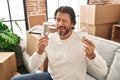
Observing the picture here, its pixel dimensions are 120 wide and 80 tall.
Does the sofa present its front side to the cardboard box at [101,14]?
no

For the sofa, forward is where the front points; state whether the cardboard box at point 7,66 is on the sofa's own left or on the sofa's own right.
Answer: on the sofa's own right

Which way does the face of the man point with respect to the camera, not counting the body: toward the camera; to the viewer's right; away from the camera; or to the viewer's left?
toward the camera

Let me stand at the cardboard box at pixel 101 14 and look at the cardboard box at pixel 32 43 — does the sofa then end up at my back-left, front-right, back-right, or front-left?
front-left

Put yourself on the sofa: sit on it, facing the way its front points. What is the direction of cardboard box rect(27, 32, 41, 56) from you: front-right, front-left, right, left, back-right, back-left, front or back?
right

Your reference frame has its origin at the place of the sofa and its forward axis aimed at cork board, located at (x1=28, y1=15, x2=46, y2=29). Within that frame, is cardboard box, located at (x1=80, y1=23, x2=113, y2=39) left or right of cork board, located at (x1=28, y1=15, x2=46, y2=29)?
right

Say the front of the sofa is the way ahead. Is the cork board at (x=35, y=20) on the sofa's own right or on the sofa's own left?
on the sofa's own right
